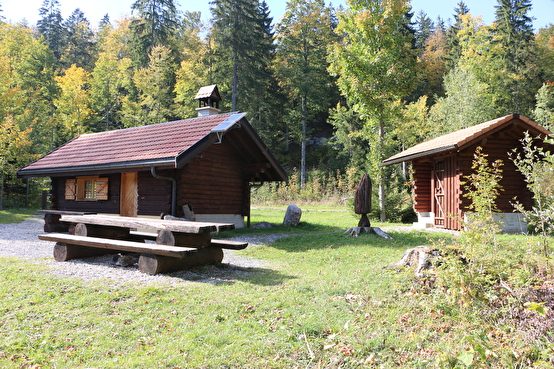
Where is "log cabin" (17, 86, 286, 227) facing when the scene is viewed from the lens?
facing the viewer and to the left of the viewer

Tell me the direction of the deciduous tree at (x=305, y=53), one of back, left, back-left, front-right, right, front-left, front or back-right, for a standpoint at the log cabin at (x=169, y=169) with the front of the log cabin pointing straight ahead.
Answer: back

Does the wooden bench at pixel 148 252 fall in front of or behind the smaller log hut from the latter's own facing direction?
in front

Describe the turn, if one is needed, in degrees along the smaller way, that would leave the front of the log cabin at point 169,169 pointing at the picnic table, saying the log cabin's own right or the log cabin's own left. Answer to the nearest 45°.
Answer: approximately 45° to the log cabin's own left

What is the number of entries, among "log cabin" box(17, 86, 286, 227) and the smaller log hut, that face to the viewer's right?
0

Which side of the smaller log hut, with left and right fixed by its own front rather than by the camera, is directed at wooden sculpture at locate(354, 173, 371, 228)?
front

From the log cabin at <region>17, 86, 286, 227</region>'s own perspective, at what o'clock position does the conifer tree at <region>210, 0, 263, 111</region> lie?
The conifer tree is roughly at 5 o'clock from the log cabin.

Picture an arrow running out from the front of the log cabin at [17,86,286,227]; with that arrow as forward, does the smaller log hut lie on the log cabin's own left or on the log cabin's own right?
on the log cabin's own left

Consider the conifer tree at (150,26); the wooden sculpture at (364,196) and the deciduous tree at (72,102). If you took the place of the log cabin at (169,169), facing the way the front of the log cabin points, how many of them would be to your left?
1

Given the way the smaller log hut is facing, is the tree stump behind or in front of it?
in front

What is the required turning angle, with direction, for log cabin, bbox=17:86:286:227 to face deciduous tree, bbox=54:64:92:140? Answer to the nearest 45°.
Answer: approximately 135° to its right

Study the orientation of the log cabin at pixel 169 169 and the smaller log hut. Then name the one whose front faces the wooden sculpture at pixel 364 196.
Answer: the smaller log hut
